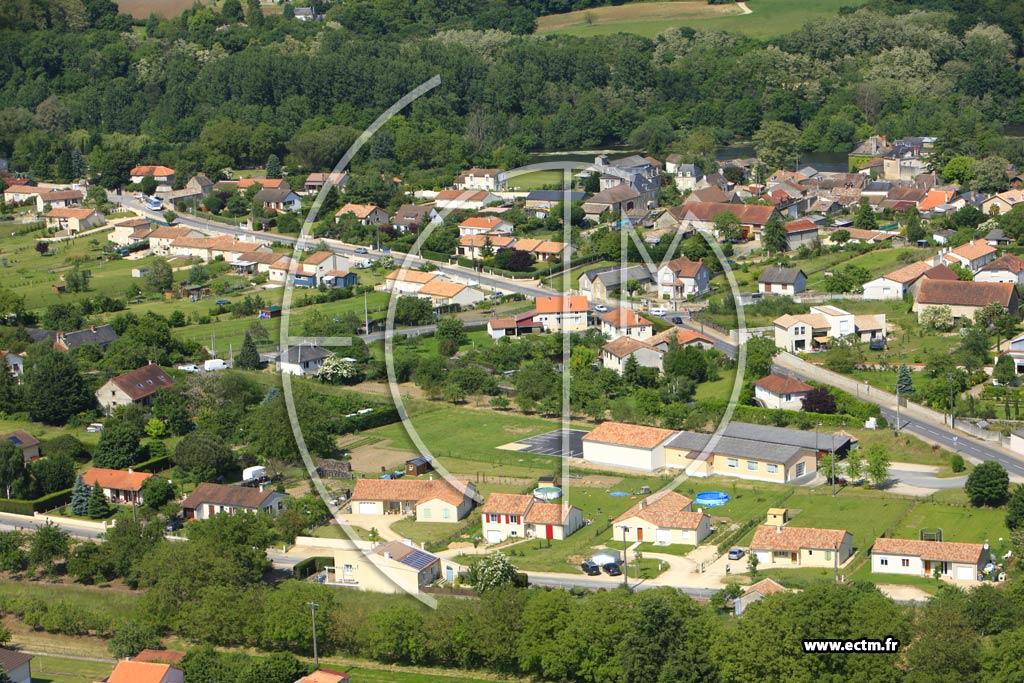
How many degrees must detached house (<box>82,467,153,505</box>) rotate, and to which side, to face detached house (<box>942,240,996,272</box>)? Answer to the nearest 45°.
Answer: approximately 90° to its left

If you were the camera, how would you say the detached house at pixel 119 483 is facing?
facing the viewer

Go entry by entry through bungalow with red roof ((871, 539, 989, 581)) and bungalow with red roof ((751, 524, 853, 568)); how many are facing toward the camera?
2

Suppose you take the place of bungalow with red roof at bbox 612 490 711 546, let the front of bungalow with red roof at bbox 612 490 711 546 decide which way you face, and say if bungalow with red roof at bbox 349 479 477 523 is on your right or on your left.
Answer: on your right

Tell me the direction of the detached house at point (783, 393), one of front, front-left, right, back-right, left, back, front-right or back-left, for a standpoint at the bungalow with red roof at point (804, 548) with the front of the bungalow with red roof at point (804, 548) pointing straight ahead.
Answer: back

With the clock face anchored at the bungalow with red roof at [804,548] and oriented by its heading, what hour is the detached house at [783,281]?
The detached house is roughly at 6 o'clock from the bungalow with red roof.

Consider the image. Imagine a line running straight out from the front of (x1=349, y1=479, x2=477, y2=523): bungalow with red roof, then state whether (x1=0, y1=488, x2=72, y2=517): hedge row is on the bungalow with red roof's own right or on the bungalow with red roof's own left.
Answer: on the bungalow with red roof's own right

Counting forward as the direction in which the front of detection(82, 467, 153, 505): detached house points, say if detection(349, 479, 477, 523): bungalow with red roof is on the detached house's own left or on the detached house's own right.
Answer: on the detached house's own left

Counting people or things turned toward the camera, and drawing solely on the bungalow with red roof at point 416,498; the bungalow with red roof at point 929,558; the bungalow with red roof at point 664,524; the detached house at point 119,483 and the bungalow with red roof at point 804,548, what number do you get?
5

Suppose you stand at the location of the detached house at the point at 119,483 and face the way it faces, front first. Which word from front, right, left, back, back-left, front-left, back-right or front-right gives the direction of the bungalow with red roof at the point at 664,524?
front-left

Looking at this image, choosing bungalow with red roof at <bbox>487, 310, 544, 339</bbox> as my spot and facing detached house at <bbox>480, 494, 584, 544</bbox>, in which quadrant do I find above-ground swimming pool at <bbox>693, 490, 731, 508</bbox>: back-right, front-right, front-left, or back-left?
front-left

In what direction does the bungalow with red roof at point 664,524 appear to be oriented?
toward the camera

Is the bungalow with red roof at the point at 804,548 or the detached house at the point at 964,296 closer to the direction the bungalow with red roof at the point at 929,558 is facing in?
the bungalow with red roof

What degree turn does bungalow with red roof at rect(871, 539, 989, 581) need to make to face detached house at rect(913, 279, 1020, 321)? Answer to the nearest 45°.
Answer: approximately 180°
